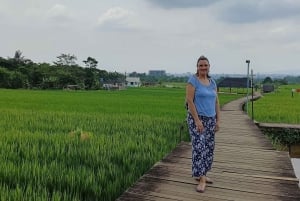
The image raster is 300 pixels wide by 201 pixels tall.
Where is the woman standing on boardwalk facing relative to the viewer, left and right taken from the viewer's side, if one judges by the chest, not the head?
facing the viewer and to the right of the viewer
